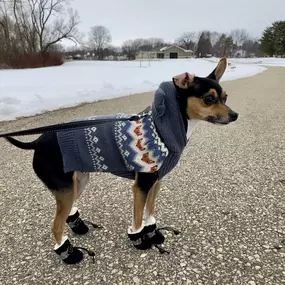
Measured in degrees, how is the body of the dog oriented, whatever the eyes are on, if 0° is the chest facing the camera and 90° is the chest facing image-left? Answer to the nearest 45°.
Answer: approximately 270°
